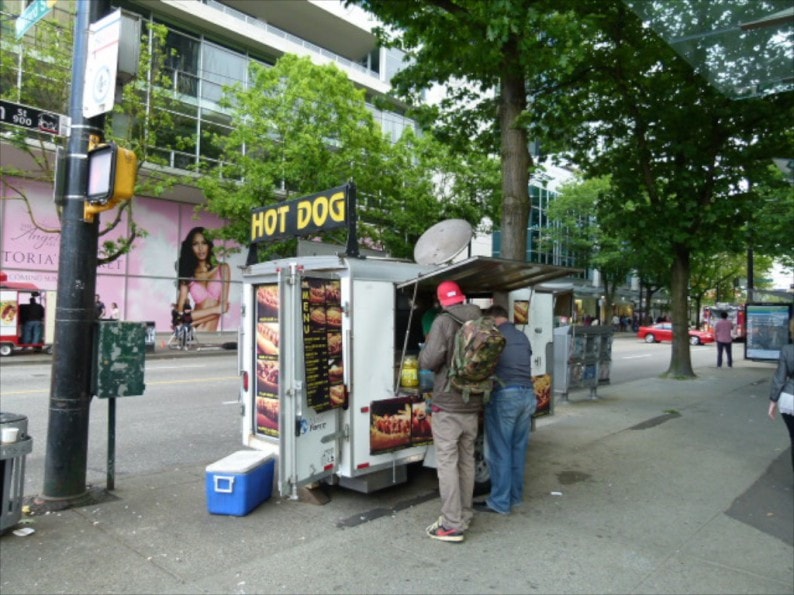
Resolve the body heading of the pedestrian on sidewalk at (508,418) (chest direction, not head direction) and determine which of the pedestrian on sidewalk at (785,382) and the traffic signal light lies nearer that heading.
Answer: the traffic signal light

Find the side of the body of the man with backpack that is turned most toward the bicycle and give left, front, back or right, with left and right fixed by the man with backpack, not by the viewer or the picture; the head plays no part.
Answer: front

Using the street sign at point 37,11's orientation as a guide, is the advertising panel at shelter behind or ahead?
behind

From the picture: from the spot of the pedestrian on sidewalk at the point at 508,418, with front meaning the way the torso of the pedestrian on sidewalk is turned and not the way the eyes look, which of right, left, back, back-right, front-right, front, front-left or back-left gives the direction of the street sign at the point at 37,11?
front-left

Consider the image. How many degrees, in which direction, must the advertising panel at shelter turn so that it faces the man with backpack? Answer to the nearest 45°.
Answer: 0° — it already faces them

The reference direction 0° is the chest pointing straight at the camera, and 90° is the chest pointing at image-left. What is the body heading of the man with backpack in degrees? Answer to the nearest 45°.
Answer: approximately 135°

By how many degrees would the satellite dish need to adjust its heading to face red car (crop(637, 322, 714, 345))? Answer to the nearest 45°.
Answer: approximately 180°

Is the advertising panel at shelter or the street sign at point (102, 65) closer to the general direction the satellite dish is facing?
the street sign

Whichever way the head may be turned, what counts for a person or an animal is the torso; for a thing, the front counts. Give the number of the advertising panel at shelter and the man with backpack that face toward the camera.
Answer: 1

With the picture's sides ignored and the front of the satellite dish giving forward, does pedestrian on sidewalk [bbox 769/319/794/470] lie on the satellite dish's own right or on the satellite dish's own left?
on the satellite dish's own left

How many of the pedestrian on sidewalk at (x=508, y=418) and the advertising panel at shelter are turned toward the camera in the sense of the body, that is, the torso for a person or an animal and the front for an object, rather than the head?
1

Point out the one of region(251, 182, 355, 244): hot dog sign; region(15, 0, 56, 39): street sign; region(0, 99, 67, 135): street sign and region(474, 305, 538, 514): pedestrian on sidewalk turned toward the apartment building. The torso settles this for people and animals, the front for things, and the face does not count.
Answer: the pedestrian on sidewalk

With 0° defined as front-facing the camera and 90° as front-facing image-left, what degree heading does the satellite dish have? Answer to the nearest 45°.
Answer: approximately 45°
